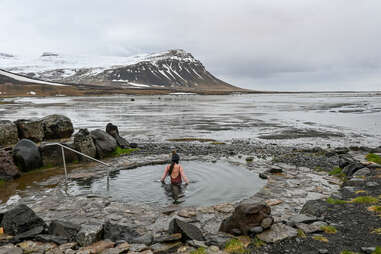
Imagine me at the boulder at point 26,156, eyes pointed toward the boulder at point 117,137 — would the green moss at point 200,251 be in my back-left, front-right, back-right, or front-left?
back-right

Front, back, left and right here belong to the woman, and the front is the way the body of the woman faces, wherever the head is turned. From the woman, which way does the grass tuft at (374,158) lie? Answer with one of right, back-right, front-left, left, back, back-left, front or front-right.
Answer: right

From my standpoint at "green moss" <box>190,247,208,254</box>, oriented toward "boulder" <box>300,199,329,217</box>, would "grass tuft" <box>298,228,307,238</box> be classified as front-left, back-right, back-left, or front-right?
front-right

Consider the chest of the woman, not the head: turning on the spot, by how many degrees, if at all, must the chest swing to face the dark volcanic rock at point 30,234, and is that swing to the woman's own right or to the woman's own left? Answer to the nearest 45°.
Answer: approximately 135° to the woman's own left

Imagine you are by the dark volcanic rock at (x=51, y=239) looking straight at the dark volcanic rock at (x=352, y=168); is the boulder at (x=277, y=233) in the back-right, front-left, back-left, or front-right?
front-right

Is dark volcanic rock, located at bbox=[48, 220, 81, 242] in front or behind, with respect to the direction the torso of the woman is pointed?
behind

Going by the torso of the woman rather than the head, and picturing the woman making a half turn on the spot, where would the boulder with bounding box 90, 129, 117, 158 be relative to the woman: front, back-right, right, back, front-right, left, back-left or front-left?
back-right

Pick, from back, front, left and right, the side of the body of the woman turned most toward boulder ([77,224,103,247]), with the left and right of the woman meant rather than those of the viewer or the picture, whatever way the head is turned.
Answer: back

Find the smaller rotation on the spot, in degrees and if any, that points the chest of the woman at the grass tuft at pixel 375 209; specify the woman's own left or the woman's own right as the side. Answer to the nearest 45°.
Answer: approximately 135° to the woman's own right

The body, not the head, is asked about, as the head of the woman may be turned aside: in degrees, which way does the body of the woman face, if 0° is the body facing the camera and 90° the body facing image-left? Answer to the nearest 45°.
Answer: approximately 180°

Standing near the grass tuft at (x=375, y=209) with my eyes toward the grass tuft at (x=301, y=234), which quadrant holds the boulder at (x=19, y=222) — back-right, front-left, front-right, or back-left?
front-right

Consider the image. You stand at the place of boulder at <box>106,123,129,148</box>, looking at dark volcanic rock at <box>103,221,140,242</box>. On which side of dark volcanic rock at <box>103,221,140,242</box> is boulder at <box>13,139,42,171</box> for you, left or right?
right

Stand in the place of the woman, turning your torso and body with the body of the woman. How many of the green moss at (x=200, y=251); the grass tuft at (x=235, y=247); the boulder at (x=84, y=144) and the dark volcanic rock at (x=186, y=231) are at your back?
3

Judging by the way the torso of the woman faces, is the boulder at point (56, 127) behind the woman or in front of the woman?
in front

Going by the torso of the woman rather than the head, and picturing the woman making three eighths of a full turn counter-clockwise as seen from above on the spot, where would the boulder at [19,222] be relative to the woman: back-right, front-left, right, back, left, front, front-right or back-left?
front

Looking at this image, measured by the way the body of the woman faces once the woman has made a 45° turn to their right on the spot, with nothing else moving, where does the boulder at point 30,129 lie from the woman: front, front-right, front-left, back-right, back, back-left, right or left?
left

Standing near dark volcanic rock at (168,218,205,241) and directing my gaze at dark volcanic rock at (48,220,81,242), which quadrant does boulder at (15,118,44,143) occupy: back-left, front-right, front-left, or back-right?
front-right

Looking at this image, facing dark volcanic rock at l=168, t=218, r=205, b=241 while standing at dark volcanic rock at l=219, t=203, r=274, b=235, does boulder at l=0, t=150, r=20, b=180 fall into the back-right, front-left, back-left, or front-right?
front-right

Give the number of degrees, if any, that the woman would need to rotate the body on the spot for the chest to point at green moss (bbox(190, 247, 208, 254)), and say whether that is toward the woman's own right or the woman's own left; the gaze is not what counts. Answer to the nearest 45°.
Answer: approximately 180°
